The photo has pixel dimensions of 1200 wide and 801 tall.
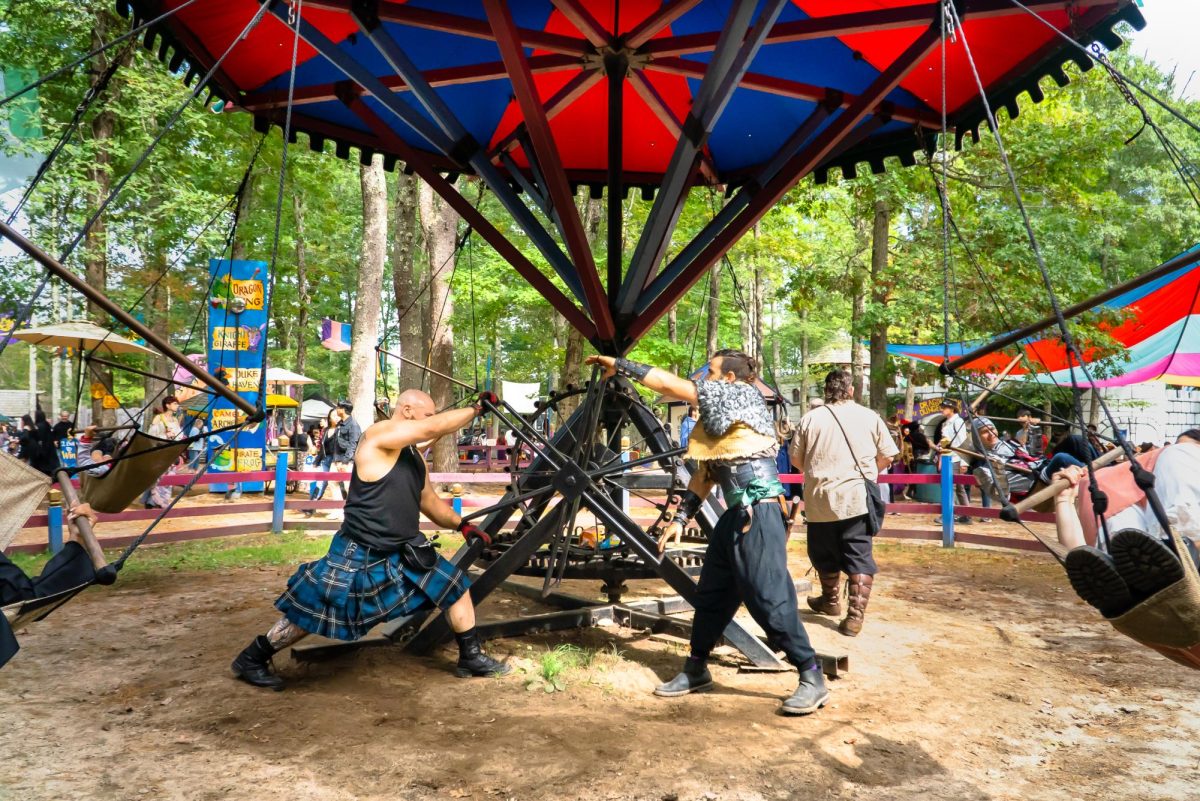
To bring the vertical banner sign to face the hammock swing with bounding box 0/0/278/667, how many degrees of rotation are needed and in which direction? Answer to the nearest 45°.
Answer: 0° — it already faces it

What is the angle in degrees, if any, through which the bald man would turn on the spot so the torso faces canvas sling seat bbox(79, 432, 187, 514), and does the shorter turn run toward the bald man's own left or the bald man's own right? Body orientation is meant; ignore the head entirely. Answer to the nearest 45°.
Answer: approximately 135° to the bald man's own left

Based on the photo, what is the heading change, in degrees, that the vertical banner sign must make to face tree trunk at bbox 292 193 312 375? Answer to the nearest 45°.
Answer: approximately 180°

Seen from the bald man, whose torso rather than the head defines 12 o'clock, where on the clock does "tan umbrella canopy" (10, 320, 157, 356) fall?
The tan umbrella canopy is roughly at 8 o'clock from the bald man.

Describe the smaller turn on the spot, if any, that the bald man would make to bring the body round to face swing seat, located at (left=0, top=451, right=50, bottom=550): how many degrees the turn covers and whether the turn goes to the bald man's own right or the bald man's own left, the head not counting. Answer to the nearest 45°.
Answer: approximately 180°

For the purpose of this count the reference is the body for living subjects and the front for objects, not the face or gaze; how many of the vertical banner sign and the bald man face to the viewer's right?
1

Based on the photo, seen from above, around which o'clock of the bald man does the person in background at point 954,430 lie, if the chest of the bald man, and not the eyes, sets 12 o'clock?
The person in background is roughly at 11 o'clock from the bald man.

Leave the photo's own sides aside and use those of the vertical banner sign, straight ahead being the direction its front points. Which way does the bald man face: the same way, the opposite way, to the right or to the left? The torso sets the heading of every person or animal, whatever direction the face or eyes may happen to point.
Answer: to the left

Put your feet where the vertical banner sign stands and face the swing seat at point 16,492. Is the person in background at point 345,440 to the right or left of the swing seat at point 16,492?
left

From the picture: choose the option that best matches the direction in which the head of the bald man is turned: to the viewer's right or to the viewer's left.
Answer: to the viewer's right

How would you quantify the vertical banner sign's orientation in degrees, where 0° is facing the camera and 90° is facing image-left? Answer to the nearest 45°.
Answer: approximately 0°

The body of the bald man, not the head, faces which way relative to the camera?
to the viewer's right

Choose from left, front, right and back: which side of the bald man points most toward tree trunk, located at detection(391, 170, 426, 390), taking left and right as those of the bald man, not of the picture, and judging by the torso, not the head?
left

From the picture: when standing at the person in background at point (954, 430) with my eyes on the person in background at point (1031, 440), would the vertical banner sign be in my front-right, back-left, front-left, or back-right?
back-left

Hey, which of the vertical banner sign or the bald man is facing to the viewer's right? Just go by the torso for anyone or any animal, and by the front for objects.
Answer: the bald man
